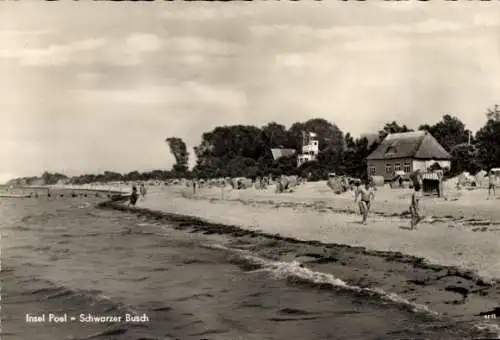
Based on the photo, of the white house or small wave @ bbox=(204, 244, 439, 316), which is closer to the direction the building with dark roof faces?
the small wave

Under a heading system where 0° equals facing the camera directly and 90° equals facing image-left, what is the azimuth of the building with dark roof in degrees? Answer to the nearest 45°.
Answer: approximately 45°

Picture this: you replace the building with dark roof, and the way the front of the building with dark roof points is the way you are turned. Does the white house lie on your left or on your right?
on your right
